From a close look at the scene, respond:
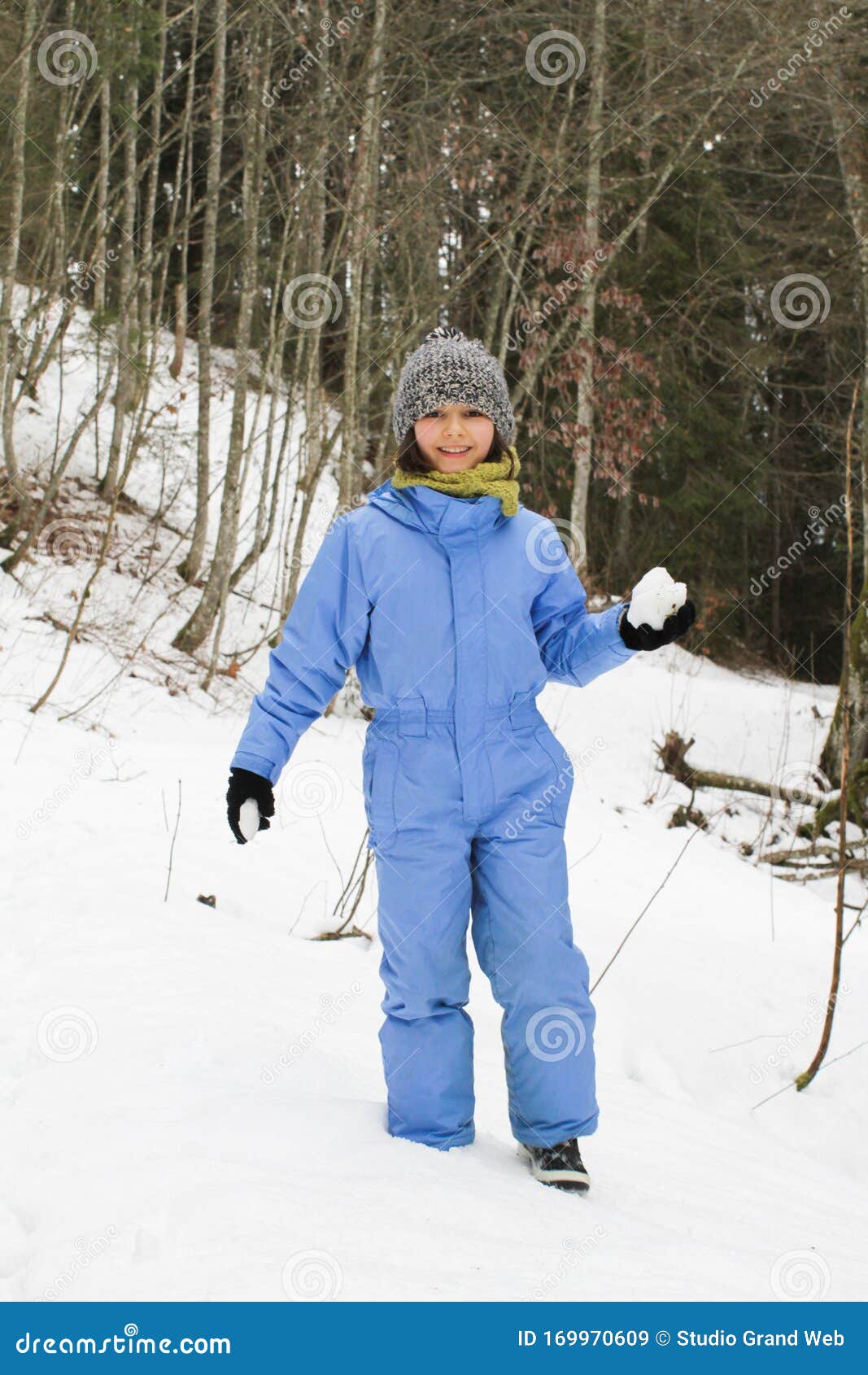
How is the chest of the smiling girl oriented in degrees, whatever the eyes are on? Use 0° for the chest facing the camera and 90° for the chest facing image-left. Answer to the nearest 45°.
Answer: approximately 0°

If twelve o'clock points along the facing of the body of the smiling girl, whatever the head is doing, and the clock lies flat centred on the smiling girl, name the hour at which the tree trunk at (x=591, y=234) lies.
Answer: The tree trunk is roughly at 6 o'clock from the smiling girl.

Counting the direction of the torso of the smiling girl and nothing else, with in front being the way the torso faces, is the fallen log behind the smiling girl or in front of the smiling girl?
behind

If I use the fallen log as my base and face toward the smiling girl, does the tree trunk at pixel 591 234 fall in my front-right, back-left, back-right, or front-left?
back-right

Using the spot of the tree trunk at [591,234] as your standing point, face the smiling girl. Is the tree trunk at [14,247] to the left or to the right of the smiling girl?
right

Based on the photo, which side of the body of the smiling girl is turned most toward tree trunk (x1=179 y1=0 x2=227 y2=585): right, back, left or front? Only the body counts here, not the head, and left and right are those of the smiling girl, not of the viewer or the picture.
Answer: back
